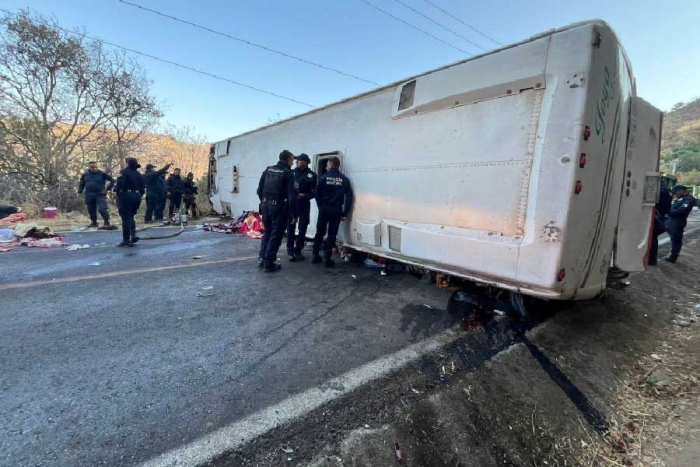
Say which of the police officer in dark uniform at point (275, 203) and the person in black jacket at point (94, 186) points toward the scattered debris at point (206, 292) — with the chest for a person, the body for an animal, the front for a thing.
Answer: the person in black jacket

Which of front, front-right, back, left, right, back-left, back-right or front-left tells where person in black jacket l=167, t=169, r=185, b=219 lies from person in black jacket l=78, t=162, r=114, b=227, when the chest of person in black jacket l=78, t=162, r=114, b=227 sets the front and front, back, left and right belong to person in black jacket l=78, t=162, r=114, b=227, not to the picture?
back-left

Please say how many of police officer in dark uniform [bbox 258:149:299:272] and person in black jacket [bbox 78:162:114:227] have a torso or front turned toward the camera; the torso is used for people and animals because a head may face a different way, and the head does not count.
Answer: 1

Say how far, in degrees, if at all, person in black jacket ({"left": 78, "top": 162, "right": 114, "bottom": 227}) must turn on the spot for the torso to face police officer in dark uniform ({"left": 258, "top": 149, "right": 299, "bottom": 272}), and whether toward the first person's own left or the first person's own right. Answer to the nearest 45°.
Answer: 0° — they already face them

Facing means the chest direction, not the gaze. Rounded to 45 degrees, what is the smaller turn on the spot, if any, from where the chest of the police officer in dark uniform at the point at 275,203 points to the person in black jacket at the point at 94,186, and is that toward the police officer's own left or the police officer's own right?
approximately 90° to the police officer's own left

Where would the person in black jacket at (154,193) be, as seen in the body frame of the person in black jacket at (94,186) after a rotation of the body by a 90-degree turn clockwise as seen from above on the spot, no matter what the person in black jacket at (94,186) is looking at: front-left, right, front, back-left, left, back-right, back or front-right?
back-right

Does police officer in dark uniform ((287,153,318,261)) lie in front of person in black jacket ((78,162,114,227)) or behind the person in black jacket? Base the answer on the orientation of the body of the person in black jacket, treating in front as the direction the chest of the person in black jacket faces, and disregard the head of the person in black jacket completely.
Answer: in front

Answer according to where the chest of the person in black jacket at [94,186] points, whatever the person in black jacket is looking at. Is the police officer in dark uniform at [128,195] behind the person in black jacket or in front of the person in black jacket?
in front

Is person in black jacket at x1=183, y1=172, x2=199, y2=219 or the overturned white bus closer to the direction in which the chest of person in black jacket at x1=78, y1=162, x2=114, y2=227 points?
the overturned white bus

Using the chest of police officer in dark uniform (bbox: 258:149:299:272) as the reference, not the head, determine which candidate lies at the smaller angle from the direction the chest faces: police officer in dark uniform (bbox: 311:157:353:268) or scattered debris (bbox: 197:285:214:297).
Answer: the police officer in dark uniform

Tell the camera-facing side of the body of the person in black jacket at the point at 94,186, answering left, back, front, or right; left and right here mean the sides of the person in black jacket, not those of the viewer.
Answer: front

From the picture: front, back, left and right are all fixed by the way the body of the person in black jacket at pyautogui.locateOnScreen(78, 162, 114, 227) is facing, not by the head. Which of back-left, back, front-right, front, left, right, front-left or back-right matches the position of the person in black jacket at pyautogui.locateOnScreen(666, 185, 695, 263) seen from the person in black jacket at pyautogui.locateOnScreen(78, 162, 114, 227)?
front-left

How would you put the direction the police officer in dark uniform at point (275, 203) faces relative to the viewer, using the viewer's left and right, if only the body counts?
facing away from the viewer and to the right of the viewer
